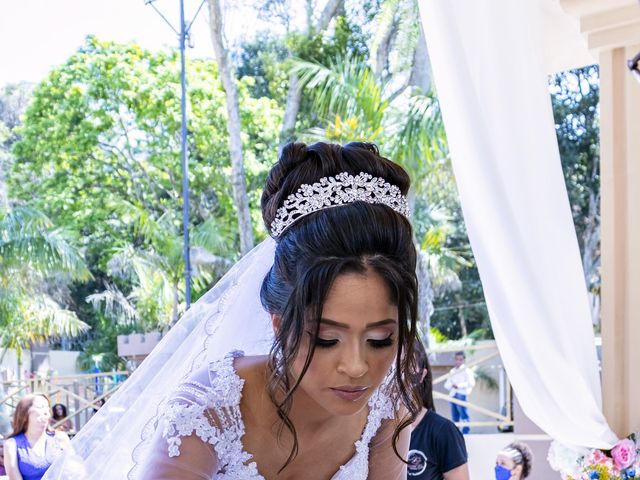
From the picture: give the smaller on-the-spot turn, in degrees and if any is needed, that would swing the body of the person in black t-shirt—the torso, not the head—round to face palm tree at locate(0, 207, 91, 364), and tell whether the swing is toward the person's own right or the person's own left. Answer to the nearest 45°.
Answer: approximately 90° to the person's own right

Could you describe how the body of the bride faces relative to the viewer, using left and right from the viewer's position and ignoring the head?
facing the viewer and to the right of the viewer

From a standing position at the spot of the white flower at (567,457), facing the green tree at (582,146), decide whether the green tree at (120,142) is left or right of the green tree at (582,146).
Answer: left

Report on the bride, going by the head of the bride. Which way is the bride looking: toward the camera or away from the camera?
toward the camera

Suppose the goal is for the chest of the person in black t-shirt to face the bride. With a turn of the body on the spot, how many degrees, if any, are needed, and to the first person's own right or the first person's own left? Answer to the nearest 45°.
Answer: approximately 45° to the first person's own left

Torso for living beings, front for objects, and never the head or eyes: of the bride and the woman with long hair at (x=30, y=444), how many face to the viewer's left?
0

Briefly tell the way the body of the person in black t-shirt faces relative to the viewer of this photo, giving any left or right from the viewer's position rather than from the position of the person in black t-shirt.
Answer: facing the viewer and to the left of the viewer

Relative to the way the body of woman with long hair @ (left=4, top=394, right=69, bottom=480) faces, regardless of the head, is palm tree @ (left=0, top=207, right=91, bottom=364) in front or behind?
behind

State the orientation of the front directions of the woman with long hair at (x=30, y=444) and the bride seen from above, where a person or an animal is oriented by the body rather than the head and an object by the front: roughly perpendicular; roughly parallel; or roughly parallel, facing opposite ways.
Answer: roughly parallel

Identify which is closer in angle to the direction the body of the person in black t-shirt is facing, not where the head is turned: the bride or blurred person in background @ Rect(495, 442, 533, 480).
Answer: the bride

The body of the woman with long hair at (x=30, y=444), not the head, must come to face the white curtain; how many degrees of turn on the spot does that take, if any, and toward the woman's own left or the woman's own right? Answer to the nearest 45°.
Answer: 0° — they already face it

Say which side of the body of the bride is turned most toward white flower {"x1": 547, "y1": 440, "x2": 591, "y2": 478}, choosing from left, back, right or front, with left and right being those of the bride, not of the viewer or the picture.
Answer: left
